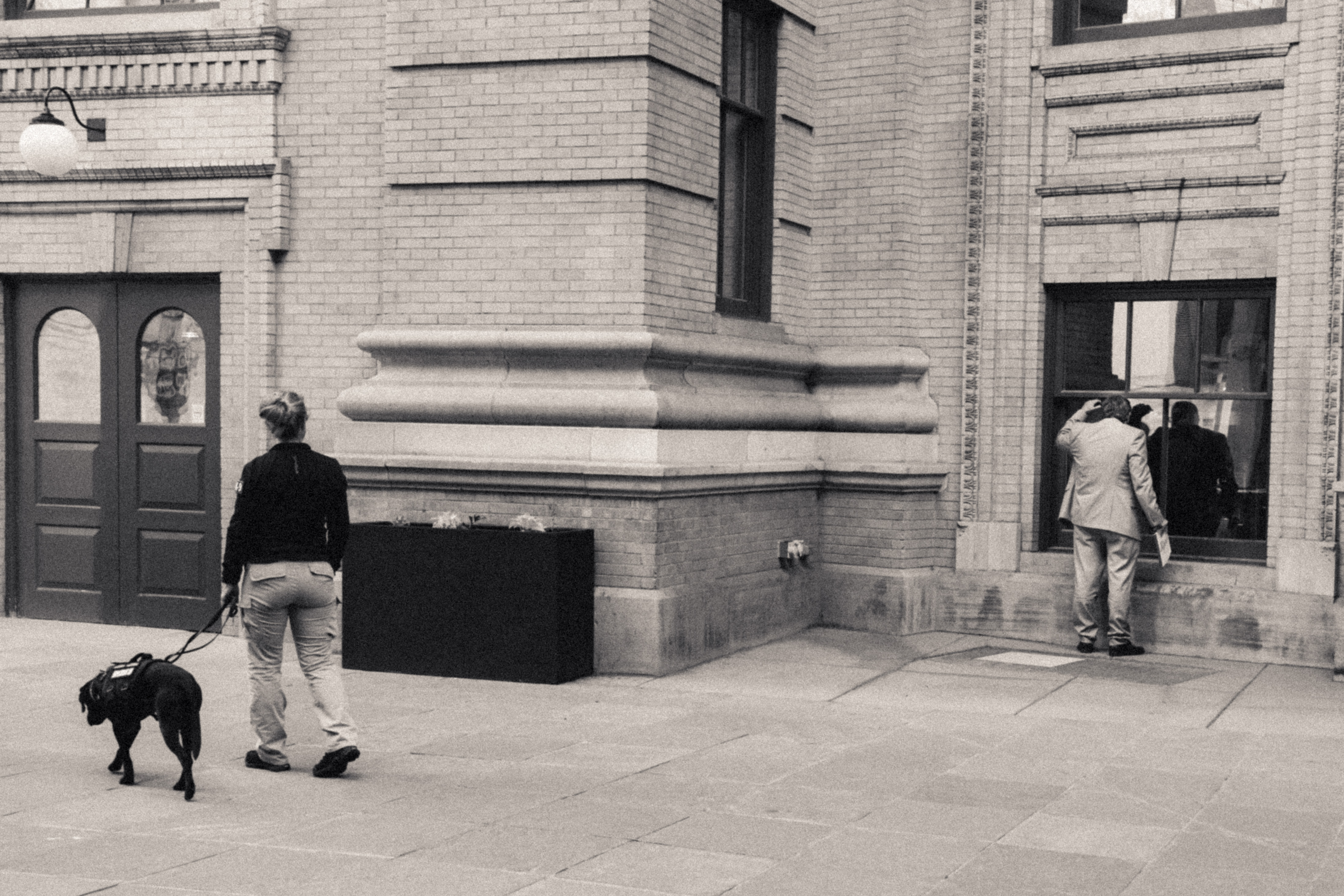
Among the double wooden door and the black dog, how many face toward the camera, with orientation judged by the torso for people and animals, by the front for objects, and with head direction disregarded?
1

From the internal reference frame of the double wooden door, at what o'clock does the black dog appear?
The black dog is roughly at 12 o'clock from the double wooden door.

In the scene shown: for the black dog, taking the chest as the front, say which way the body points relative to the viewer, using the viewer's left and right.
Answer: facing away from the viewer and to the left of the viewer

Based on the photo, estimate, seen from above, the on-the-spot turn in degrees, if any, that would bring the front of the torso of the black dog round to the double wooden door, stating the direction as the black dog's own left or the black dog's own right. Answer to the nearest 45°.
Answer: approximately 45° to the black dog's own right

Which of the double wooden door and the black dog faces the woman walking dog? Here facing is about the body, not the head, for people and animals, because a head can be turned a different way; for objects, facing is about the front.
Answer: the double wooden door

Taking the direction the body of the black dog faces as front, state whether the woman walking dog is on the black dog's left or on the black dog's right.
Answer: on the black dog's right

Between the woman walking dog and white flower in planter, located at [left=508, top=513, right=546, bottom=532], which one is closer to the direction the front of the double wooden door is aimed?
the woman walking dog

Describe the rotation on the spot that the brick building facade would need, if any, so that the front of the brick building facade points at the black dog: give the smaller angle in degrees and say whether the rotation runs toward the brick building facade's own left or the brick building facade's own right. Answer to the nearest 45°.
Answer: approximately 45° to the brick building facade's own right

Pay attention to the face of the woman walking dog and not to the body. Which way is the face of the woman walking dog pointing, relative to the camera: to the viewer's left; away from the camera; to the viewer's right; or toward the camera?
away from the camera
